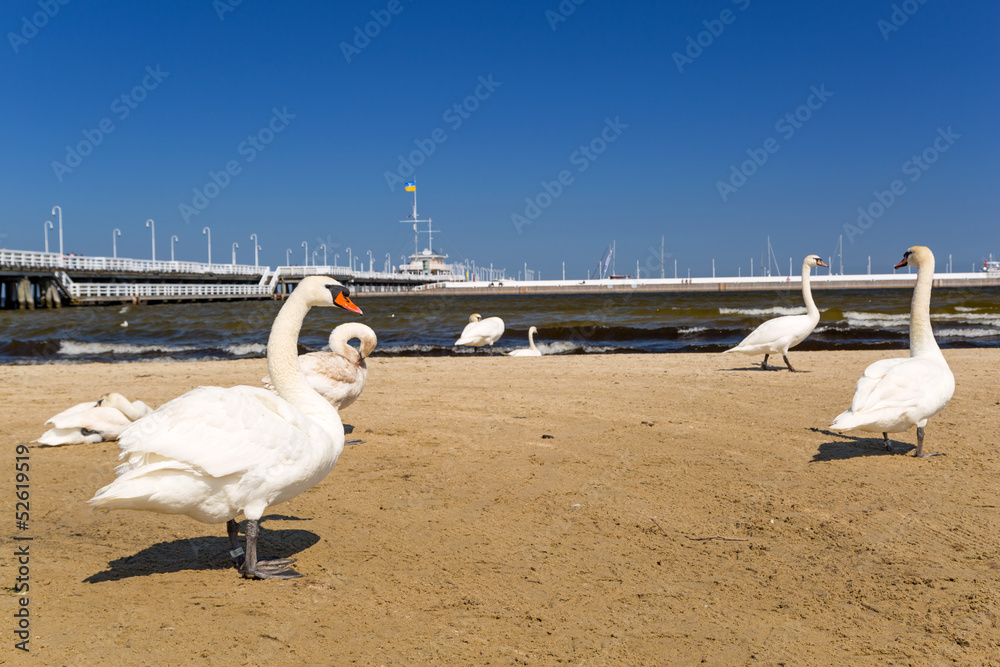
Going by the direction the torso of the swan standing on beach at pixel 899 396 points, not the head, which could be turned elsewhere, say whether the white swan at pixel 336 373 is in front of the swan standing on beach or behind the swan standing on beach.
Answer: behind

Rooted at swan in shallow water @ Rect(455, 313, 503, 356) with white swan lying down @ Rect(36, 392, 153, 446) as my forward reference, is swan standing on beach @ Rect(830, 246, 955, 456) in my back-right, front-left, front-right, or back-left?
front-left

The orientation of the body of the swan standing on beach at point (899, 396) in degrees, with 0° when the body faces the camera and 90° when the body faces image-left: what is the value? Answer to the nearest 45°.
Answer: approximately 270°

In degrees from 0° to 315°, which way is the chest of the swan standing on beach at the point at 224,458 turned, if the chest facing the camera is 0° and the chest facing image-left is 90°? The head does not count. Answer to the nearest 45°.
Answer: approximately 270°

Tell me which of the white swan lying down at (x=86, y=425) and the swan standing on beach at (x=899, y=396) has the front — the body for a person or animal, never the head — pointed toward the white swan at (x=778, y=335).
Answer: the white swan lying down

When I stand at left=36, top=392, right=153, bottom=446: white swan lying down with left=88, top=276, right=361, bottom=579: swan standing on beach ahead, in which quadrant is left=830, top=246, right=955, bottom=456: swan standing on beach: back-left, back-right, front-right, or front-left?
front-left

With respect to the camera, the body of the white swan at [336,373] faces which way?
to the viewer's right

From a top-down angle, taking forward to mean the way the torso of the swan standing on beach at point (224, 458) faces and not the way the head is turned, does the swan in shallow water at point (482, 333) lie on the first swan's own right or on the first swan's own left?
on the first swan's own left

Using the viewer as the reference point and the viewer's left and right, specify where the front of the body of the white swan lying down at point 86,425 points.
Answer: facing to the right of the viewer

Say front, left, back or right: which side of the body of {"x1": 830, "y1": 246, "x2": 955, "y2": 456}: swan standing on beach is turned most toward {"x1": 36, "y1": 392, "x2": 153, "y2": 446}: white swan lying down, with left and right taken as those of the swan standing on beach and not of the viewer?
back

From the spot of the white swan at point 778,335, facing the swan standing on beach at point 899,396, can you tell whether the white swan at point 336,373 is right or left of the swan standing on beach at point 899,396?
right

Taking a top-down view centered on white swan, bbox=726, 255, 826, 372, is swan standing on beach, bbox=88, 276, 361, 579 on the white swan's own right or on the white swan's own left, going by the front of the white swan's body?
on the white swan's own right
